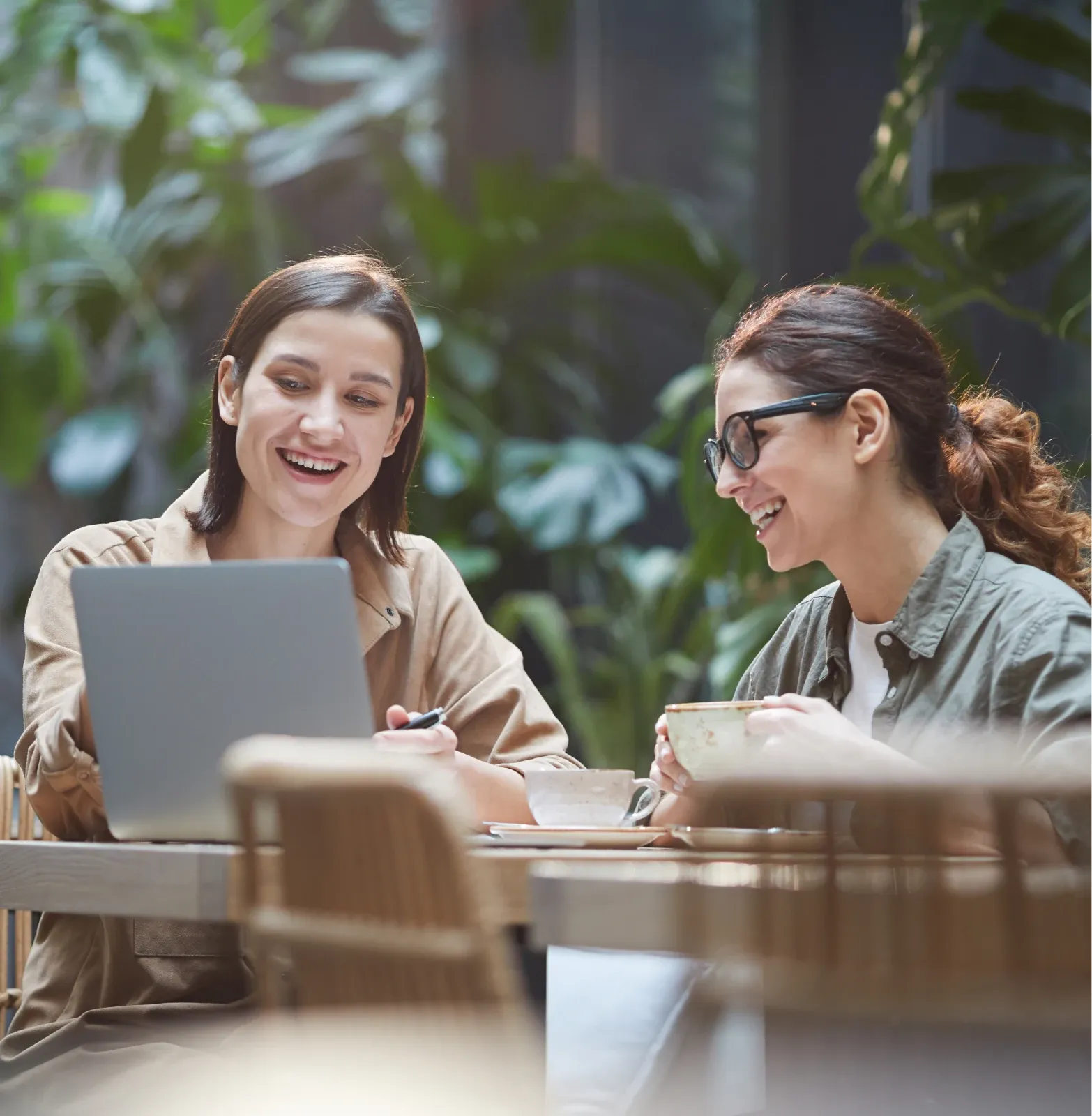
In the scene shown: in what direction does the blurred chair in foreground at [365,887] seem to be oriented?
away from the camera

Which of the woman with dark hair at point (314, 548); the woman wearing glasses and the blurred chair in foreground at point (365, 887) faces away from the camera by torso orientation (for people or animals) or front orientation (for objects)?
the blurred chair in foreground

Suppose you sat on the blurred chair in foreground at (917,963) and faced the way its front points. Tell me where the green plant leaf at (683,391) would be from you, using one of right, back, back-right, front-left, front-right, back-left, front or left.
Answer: front

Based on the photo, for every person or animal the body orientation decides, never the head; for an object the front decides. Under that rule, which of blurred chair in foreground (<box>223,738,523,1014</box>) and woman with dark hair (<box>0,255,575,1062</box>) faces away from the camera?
the blurred chair in foreground

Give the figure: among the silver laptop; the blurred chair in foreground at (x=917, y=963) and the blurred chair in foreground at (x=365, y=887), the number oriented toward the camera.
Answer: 0

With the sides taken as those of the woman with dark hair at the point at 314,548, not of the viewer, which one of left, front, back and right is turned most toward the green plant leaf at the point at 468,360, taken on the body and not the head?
back

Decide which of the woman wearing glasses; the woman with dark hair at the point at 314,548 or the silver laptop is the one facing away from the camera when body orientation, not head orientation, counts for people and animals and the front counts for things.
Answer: the silver laptop

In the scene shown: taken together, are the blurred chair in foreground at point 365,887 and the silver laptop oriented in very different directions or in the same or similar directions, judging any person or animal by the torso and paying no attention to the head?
same or similar directions

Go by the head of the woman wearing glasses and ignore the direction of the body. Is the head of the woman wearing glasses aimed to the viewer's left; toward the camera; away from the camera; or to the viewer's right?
to the viewer's left

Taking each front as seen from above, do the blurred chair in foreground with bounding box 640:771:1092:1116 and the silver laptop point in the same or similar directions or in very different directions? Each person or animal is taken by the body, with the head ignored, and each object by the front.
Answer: same or similar directions

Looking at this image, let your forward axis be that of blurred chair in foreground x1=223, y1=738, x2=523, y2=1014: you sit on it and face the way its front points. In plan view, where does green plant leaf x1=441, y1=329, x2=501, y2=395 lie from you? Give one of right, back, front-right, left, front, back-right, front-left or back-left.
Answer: front

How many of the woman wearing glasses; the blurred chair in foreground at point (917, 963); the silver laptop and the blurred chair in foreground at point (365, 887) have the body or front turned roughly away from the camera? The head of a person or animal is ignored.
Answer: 3

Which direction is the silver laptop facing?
away from the camera

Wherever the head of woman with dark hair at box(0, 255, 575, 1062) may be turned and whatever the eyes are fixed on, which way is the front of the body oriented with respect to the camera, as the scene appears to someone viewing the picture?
toward the camera

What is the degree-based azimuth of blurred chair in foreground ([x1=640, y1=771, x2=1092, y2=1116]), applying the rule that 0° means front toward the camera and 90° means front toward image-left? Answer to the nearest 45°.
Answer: approximately 180°
